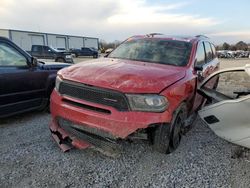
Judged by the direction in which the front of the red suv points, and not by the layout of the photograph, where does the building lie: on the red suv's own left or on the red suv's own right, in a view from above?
on the red suv's own right

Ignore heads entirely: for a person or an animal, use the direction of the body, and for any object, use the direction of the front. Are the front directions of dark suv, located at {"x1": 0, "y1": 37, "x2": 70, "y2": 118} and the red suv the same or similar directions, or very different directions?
very different directions

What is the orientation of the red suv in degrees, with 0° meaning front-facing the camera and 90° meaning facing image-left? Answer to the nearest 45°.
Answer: approximately 45°

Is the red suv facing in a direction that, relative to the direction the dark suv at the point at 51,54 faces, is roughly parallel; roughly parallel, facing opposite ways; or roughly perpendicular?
roughly perpendicular
